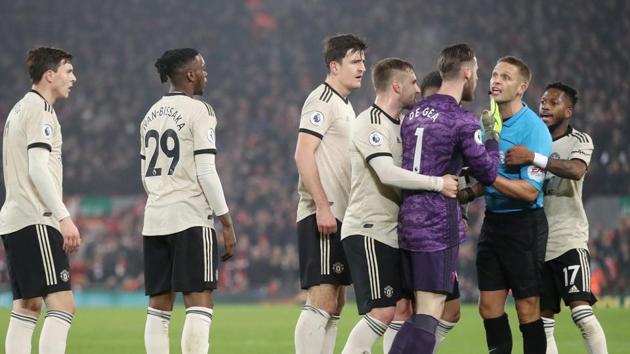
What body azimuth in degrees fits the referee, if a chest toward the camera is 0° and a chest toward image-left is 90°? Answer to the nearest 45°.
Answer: approximately 45°
